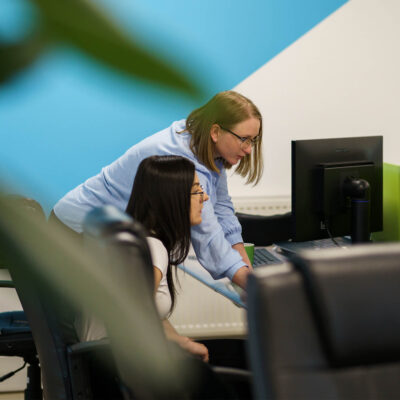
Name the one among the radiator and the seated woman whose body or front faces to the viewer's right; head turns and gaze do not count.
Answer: the seated woman

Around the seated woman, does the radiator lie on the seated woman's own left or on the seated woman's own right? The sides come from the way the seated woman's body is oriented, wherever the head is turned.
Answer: on the seated woman's own left

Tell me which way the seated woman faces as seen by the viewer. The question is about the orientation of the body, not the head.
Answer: to the viewer's right

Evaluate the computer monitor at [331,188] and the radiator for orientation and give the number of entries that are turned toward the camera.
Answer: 1

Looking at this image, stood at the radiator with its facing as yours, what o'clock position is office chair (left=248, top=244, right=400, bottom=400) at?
The office chair is roughly at 12 o'clock from the radiator.

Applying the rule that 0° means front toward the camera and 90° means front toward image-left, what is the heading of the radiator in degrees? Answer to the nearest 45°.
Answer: approximately 0°

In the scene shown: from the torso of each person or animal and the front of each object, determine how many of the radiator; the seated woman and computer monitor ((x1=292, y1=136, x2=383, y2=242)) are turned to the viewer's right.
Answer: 1

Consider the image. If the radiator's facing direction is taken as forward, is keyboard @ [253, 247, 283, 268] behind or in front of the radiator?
in front
